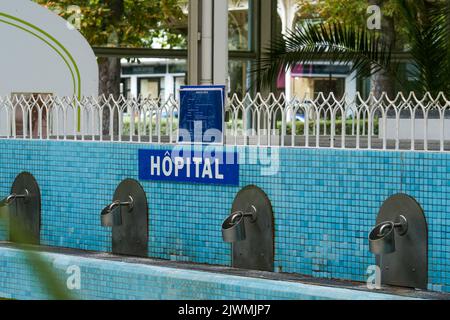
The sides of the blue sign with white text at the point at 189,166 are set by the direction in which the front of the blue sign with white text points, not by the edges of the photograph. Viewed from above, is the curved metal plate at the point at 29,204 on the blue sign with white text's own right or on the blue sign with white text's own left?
on the blue sign with white text's own right

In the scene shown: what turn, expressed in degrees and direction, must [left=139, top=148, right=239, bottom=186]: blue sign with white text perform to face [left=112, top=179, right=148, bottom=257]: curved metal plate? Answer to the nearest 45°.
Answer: approximately 90° to its right

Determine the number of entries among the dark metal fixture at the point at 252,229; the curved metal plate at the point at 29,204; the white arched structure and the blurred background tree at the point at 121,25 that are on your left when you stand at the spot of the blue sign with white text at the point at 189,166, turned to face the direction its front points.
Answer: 1

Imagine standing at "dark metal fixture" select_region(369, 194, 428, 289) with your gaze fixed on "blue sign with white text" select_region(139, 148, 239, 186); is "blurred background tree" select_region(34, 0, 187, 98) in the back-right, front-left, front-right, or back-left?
front-right

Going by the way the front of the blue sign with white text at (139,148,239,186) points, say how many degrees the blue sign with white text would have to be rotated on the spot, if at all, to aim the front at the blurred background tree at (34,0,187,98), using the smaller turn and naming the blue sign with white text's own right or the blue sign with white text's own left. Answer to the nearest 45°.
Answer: approximately 135° to the blue sign with white text's own right

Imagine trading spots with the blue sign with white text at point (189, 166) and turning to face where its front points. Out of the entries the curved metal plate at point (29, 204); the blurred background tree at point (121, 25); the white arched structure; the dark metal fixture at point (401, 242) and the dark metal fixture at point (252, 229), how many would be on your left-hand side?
2

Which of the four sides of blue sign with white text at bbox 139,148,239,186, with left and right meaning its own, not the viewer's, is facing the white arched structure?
right

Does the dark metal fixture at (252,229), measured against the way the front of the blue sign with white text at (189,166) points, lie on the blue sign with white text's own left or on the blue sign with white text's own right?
on the blue sign with white text's own left

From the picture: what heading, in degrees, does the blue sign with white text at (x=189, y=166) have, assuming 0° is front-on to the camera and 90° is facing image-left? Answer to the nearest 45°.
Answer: approximately 45°

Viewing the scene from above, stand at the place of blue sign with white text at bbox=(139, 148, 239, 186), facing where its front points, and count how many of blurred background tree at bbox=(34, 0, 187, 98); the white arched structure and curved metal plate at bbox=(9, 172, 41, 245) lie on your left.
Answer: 0

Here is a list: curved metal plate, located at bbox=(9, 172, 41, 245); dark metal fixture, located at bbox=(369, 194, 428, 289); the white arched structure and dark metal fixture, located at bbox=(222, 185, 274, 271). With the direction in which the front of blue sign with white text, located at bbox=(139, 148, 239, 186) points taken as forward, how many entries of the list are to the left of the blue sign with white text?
2

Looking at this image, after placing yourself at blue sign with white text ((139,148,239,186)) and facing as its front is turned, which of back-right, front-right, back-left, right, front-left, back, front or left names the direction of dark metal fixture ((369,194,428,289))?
left

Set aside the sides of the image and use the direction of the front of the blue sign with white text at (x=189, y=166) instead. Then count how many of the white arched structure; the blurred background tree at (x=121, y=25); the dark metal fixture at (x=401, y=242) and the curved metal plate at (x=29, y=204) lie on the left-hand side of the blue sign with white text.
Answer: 1

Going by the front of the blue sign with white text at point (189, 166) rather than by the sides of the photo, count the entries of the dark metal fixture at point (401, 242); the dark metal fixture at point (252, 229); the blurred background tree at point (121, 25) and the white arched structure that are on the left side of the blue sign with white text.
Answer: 2

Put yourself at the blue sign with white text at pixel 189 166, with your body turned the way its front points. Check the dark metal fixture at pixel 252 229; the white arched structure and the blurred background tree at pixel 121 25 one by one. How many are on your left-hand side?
1

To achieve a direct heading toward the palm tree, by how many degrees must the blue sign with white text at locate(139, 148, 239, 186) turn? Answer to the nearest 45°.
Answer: approximately 180°
